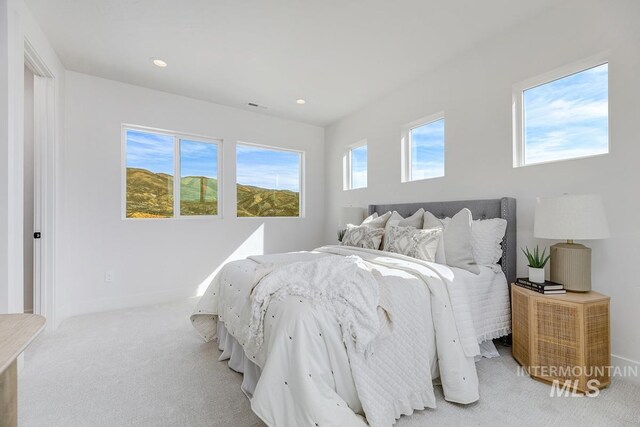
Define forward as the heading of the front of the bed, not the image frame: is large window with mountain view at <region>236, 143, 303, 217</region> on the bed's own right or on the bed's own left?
on the bed's own right

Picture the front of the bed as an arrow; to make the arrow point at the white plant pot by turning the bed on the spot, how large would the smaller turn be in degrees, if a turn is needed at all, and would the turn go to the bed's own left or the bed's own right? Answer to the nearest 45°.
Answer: approximately 180°

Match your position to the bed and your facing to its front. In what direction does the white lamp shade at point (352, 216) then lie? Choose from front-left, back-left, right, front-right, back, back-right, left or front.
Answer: back-right

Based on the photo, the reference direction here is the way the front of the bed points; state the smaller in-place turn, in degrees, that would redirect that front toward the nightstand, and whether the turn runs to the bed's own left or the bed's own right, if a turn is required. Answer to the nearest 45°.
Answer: approximately 135° to the bed's own left

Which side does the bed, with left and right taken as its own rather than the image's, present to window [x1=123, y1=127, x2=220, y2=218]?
right

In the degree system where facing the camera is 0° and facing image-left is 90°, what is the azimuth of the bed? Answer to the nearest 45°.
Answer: approximately 45°

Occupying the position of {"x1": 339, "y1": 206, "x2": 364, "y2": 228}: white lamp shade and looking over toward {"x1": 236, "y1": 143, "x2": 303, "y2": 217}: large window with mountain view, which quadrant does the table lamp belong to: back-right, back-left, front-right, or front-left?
back-left
